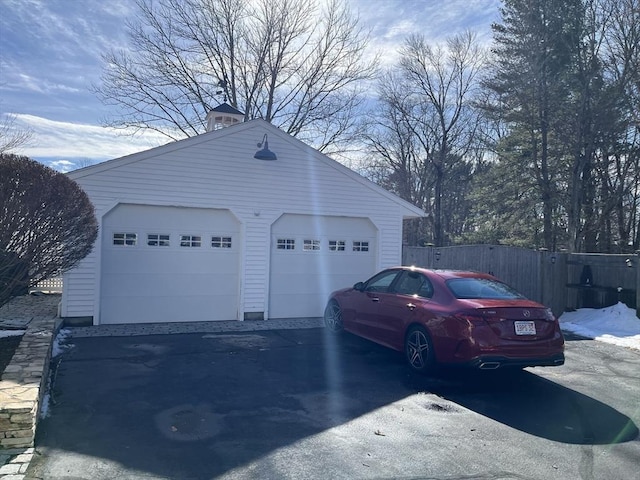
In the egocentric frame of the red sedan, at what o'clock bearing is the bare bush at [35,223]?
The bare bush is roughly at 10 o'clock from the red sedan.

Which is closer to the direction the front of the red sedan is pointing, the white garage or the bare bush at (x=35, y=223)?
the white garage

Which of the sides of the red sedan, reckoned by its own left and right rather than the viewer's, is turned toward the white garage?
front

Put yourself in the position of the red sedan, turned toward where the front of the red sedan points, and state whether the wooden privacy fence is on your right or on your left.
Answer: on your right

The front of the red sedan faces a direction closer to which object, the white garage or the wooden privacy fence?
the white garage

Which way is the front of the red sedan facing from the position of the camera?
facing away from the viewer and to the left of the viewer

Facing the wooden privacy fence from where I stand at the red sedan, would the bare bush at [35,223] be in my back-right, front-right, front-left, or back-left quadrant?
back-left
